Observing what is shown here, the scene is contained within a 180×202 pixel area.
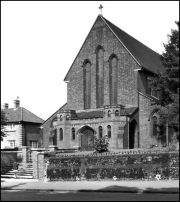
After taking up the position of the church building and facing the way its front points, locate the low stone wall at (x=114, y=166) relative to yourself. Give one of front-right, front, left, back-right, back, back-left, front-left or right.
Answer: front-left

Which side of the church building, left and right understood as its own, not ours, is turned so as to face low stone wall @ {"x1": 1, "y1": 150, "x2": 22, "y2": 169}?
front

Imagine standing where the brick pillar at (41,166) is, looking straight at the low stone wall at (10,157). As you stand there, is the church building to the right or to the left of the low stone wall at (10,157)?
right

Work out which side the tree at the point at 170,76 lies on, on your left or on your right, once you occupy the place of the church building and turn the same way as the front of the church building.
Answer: on your left

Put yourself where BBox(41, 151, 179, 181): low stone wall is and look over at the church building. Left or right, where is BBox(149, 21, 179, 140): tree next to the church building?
right

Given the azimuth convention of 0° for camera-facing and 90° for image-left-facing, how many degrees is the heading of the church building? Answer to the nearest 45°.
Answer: approximately 45°

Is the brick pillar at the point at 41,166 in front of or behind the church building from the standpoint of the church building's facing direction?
in front

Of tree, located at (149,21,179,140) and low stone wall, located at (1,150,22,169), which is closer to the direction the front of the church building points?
the low stone wall

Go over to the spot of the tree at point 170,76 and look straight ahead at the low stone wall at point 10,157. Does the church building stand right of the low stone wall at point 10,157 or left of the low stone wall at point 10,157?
right
